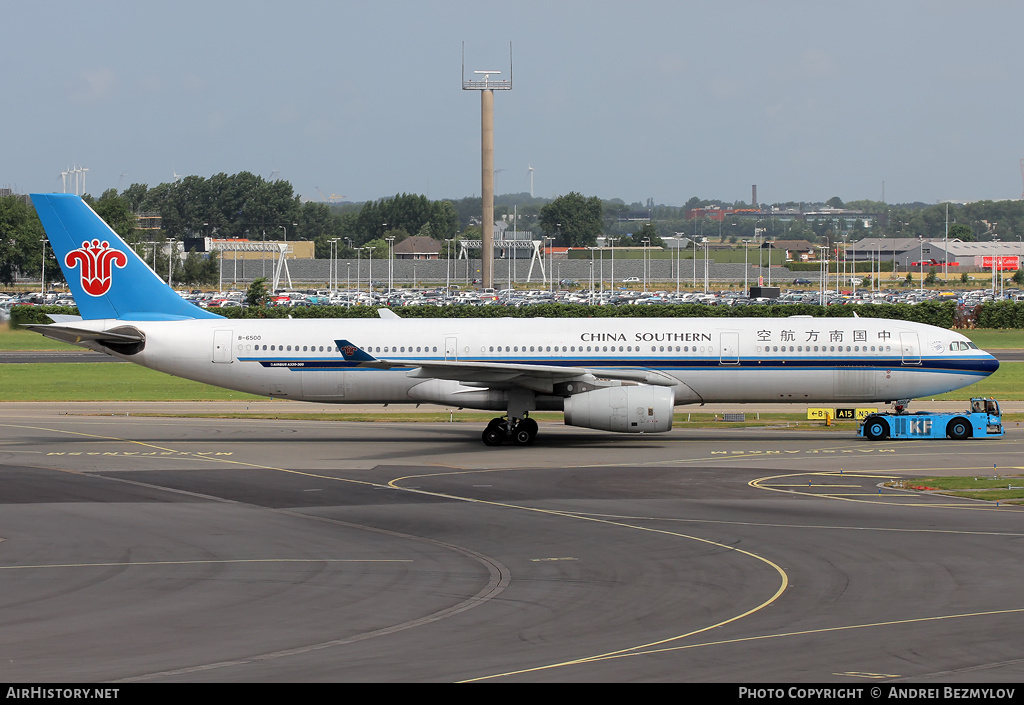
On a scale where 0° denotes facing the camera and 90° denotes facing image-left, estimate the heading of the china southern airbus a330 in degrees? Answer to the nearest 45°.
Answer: approximately 270°

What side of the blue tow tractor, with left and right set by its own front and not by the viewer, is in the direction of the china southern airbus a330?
back

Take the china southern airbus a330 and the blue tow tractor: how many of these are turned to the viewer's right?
2

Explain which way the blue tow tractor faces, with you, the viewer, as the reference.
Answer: facing to the right of the viewer

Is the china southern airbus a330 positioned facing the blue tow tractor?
yes
